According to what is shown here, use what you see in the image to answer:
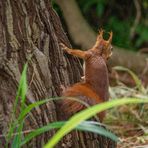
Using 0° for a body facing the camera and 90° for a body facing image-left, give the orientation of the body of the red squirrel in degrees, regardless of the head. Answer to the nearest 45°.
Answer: approximately 135°
